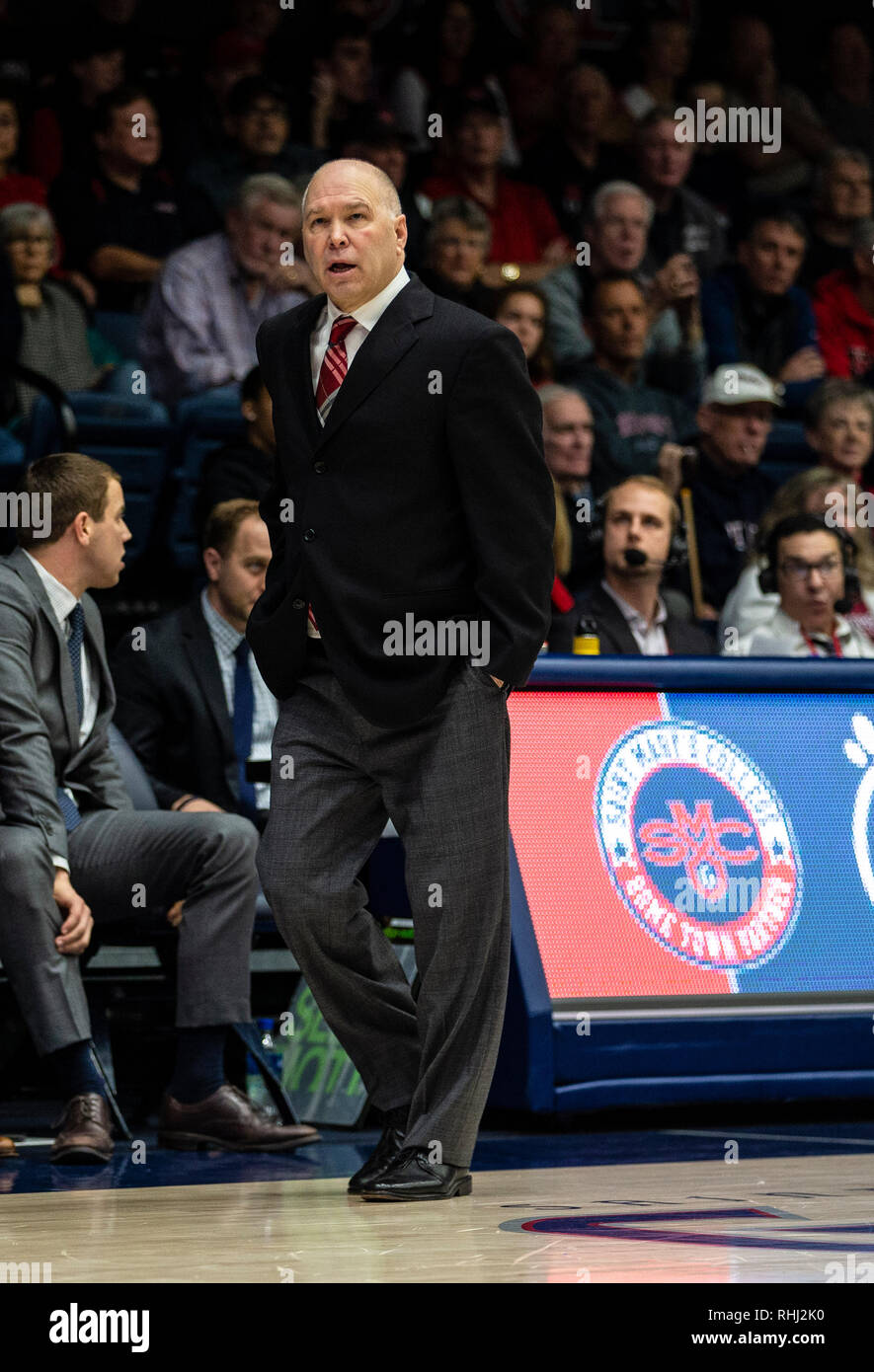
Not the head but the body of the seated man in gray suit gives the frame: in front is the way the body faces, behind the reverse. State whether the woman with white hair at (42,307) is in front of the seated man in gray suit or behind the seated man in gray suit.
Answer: behind

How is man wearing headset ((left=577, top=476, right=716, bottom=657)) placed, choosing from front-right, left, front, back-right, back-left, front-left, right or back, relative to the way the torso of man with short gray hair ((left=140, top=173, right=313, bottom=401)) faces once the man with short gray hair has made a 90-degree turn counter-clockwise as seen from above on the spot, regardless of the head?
right

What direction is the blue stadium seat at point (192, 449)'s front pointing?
toward the camera

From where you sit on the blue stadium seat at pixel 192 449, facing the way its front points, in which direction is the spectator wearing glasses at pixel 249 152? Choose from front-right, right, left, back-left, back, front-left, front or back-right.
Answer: back

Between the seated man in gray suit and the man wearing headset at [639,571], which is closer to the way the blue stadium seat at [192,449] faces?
the seated man in gray suit

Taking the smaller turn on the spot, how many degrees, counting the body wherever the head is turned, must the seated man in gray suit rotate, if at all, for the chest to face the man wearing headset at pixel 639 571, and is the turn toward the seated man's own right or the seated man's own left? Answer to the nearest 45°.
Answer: approximately 90° to the seated man's own left

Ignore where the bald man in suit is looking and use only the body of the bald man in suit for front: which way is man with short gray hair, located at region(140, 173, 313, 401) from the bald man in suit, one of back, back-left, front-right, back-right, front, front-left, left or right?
back-right

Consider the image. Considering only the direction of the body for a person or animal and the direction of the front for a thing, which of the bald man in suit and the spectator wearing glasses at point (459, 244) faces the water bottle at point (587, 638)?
the spectator wearing glasses

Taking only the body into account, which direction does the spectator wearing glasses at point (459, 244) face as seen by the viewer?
toward the camera

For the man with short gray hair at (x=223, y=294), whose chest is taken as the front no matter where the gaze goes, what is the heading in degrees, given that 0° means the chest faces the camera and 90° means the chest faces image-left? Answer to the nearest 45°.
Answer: approximately 315°

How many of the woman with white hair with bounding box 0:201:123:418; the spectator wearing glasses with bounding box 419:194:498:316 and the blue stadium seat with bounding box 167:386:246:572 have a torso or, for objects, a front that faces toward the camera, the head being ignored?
3

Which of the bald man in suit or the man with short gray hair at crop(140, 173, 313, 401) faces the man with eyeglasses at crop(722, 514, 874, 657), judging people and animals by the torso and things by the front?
the man with short gray hair

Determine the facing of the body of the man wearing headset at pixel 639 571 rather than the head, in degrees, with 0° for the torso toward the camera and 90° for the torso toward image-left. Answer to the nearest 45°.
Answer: approximately 0°

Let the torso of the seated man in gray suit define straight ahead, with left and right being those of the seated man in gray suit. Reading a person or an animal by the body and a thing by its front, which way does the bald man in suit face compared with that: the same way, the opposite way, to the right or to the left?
to the right
